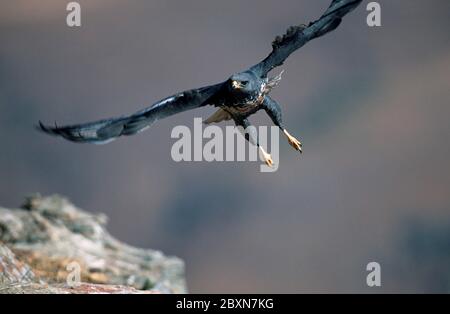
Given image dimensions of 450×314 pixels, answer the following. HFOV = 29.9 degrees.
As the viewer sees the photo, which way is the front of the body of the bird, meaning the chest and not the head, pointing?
toward the camera
